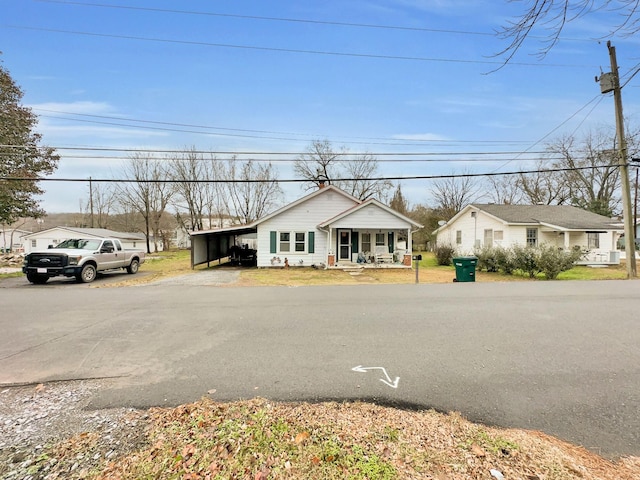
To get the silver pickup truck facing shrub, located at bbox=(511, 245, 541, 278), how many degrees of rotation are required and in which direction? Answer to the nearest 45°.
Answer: approximately 90° to its left

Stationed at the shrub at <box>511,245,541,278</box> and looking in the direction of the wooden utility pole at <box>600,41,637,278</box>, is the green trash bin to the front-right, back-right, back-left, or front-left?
back-right

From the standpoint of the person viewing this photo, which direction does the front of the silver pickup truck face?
facing the viewer and to the left of the viewer

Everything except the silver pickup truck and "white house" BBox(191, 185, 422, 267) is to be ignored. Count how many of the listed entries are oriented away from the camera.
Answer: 0

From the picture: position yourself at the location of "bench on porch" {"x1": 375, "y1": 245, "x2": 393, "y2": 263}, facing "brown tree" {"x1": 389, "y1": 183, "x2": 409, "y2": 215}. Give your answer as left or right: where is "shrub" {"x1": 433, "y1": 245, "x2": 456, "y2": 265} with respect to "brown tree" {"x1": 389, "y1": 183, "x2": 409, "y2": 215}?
right

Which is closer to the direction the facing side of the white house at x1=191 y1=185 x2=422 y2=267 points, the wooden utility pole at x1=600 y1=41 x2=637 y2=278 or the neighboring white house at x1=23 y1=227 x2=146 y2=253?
the wooden utility pole

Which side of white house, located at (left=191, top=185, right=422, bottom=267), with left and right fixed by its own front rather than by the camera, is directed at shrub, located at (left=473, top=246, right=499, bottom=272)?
left

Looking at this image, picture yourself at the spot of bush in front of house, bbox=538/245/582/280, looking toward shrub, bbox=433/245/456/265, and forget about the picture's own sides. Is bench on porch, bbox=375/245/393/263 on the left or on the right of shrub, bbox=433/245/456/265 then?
left

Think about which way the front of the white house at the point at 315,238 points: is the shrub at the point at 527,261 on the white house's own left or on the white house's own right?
on the white house's own left

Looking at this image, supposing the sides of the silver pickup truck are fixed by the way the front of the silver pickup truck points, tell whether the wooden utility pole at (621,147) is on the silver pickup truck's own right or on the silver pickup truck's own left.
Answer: on the silver pickup truck's own left

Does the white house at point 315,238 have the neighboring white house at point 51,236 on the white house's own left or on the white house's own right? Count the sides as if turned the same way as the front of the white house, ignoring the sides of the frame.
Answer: on the white house's own right

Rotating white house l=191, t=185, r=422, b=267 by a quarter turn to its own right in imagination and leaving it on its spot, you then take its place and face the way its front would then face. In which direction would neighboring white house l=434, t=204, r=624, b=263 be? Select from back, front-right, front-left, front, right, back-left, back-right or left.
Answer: back

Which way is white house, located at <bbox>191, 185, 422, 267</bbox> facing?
toward the camera

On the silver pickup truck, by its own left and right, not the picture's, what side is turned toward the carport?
back

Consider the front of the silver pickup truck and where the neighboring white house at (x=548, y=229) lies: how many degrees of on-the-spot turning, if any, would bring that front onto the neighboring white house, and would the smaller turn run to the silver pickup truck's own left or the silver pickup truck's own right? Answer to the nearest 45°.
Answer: approximately 135° to the silver pickup truck's own left
